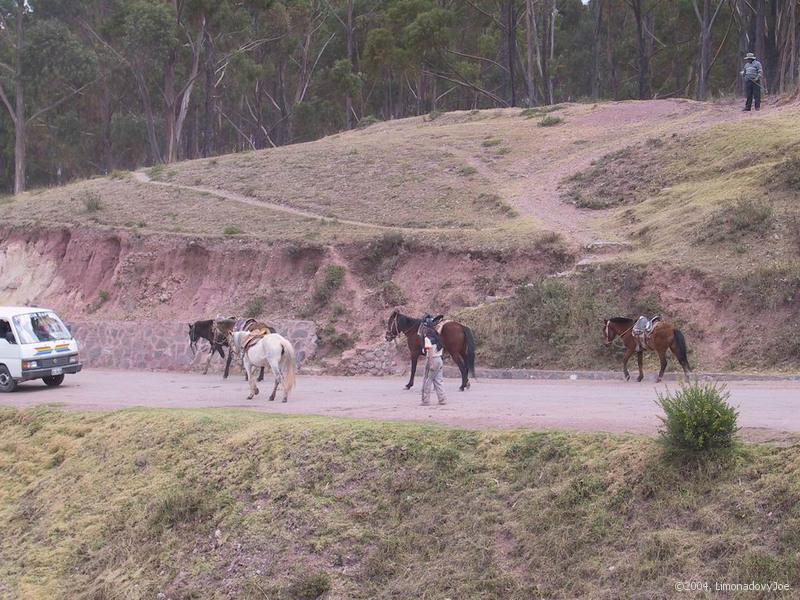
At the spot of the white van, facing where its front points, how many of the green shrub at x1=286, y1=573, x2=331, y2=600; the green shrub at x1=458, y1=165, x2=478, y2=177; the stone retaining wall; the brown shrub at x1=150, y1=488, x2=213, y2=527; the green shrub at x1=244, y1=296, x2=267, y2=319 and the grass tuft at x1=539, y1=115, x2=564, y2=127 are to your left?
4

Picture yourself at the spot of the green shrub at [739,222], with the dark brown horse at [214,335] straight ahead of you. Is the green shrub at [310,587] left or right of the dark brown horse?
left

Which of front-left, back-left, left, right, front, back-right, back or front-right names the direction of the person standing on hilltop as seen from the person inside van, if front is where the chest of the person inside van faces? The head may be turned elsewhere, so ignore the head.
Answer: front-left

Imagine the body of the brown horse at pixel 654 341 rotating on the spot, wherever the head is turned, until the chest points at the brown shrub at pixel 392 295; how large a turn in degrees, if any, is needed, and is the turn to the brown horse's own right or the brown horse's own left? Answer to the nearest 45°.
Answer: approximately 45° to the brown horse's own right

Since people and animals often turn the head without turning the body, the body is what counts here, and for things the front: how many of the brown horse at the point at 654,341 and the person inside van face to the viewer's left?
1

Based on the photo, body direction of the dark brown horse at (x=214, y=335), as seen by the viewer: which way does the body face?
to the viewer's left

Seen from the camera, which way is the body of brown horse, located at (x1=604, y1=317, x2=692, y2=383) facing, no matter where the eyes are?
to the viewer's left

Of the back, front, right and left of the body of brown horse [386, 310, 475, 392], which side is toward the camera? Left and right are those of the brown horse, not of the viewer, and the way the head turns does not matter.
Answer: left

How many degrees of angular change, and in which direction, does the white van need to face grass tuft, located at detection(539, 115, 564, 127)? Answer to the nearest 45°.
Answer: approximately 90° to its left

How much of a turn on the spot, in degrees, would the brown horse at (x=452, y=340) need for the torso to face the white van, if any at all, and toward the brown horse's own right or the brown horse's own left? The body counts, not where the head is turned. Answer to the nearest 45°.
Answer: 0° — it already faces it

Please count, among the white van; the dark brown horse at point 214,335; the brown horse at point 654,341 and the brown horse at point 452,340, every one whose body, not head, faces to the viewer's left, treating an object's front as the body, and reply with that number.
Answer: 3

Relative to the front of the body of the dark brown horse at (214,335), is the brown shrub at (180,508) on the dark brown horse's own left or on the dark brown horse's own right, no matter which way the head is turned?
on the dark brown horse's own left

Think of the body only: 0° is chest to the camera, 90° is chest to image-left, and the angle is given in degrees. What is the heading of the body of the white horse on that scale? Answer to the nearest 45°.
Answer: approximately 135°
